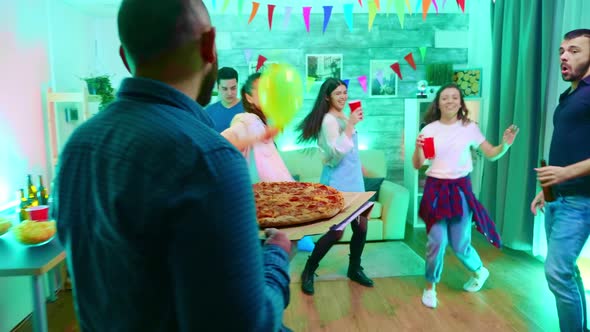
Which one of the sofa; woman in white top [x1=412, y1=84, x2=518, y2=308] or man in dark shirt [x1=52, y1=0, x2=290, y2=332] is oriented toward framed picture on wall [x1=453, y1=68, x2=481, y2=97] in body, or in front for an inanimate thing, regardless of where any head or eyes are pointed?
the man in dark shirt

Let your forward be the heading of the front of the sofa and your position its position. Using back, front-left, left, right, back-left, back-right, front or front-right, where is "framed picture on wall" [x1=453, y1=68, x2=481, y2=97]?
back-left

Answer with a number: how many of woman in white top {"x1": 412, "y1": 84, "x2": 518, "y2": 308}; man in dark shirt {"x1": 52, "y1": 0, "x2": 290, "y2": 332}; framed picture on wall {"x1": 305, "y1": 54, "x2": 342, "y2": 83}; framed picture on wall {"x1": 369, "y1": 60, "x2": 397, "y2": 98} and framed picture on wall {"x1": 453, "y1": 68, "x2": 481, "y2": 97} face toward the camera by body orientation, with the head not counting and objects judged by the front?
4

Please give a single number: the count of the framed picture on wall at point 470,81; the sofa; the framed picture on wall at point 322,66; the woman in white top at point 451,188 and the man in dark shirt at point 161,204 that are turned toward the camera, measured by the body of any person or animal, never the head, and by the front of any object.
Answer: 4

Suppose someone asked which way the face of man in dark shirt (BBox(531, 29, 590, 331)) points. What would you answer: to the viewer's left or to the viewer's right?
to the viewer's left

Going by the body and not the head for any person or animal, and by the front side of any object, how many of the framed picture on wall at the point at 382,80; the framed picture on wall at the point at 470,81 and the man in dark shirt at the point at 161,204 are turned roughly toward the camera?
2

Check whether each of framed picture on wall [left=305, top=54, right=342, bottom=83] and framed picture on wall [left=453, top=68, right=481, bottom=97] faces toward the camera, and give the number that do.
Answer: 2
